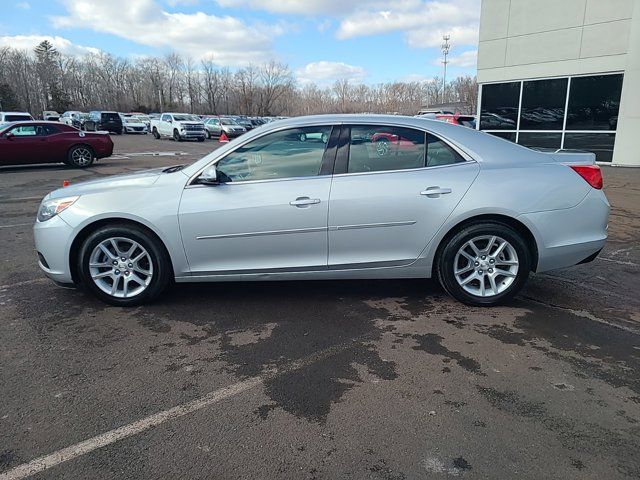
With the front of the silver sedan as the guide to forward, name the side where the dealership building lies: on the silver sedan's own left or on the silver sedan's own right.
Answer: on the silver sedan's own right

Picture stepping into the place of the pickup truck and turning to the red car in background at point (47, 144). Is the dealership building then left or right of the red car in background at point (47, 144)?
left

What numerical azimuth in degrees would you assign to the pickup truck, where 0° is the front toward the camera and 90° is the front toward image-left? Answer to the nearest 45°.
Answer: approximately 315°

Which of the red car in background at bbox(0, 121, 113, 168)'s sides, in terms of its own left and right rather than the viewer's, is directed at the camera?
left

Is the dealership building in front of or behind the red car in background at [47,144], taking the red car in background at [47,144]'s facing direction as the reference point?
behind

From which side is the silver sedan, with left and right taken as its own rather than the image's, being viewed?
left

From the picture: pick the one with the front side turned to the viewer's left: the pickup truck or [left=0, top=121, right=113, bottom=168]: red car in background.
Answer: the red car in background

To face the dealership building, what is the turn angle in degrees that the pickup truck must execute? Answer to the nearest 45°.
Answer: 0° — it already faces it

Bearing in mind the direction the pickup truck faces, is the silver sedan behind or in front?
in front

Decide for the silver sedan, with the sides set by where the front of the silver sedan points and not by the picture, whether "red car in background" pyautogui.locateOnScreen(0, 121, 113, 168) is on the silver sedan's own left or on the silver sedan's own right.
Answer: on the silver sedan's own right

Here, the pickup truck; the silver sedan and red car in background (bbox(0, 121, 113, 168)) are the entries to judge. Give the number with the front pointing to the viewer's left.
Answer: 2

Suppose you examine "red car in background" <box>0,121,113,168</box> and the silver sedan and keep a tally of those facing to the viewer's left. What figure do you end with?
2

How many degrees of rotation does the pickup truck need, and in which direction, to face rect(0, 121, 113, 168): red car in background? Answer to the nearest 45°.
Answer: approximately 45° to its right

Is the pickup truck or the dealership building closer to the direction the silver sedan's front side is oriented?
the pickup truck
